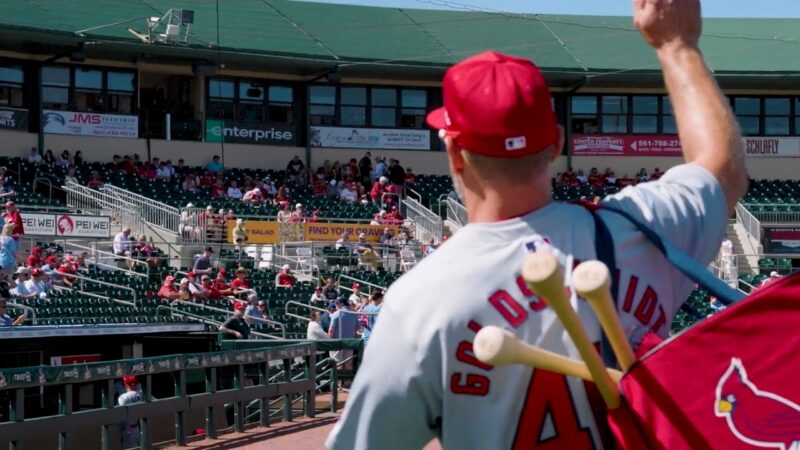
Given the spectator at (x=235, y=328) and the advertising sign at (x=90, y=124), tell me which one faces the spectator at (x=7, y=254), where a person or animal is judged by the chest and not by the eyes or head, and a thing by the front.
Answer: the advertising sign

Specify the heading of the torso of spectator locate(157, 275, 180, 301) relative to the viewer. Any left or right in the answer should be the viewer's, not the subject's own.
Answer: facing the viewer and to the right of the viewer

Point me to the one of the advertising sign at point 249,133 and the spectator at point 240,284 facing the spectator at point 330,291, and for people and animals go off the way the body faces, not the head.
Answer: the advertising sign

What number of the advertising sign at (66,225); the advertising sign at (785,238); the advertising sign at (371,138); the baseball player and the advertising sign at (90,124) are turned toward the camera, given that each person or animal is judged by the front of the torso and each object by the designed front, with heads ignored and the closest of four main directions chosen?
4

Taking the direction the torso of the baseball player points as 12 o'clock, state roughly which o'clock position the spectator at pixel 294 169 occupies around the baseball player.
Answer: The spectator is roughly at 1 o'clock from the baseball player.

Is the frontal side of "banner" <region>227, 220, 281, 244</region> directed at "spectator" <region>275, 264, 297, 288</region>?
yes

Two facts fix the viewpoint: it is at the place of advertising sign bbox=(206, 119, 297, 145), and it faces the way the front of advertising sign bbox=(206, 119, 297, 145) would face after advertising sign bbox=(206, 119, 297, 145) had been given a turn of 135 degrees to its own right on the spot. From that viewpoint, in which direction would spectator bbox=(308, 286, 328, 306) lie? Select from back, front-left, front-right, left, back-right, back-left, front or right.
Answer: back-left

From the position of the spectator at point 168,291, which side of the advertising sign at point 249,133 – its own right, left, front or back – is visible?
front

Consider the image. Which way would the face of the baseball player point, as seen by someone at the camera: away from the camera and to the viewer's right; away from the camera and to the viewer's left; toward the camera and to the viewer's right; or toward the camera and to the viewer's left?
away from the camera and to the viewer's left

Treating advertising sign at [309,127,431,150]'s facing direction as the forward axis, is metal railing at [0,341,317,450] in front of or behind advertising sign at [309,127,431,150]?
in front

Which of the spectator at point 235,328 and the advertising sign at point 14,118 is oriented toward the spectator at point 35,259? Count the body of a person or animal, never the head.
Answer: the advertising sign
